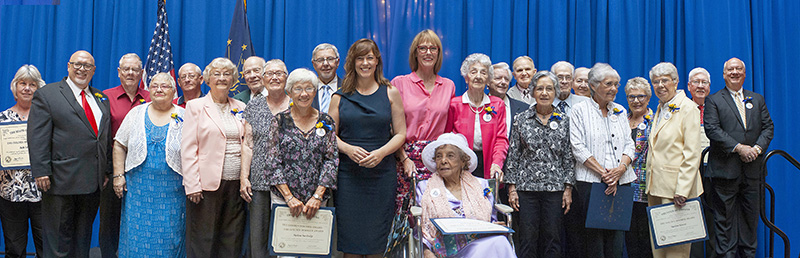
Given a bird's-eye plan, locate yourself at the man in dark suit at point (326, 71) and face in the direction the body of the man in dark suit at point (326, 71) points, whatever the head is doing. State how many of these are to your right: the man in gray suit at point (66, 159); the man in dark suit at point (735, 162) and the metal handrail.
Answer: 1

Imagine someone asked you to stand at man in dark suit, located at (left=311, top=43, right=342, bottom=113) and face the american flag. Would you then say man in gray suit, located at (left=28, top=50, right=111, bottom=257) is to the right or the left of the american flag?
left

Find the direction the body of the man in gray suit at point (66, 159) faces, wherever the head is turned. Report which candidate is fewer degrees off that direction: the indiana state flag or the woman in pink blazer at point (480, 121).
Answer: the woman in pink blazer

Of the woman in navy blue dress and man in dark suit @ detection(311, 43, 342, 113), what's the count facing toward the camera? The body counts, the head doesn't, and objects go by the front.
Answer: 2

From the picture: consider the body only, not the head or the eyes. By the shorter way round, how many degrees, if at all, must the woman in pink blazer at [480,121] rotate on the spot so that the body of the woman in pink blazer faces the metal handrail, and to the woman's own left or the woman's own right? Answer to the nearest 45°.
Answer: approximately 90° to the woman's own left

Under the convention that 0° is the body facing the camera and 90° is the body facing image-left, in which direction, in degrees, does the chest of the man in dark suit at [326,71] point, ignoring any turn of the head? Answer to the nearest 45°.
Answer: approximately 0°

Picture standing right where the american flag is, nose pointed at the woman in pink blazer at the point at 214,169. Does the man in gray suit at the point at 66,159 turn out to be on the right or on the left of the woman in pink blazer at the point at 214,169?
right

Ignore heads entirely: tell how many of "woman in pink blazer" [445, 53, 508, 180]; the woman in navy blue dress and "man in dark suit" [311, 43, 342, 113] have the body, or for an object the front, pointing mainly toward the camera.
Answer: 3

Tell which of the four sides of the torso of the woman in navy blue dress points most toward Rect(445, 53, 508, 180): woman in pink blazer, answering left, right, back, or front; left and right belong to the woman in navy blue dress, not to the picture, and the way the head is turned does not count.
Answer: left
